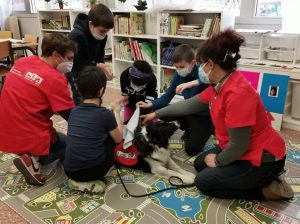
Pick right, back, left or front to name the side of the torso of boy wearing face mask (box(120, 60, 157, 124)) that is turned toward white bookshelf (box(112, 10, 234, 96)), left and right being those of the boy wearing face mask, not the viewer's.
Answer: back

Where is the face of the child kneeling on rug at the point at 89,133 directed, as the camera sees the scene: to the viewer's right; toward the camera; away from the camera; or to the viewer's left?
away from the camera

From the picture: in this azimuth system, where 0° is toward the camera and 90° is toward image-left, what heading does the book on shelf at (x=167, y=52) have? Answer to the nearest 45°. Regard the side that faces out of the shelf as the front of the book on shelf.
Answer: approximately 0°

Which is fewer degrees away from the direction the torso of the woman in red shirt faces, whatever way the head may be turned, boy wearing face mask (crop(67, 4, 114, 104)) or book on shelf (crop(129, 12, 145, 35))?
the boy wearing face mask

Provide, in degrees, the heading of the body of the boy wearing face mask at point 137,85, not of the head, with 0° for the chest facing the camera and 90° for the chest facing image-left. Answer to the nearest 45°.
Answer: approximately 0°

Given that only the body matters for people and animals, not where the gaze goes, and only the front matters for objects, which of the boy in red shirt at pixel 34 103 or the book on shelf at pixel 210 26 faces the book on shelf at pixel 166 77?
the boy in red shirt

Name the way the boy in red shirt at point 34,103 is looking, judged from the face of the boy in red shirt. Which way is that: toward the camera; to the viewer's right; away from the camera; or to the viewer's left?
to the viewer's right

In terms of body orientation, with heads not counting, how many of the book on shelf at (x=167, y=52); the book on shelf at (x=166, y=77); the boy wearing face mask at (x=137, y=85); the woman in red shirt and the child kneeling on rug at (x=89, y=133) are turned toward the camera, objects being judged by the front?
3

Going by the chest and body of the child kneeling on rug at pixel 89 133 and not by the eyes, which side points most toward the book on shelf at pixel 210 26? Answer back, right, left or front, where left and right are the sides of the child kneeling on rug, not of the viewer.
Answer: front

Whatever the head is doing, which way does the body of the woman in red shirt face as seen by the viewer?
to the viewer's left
